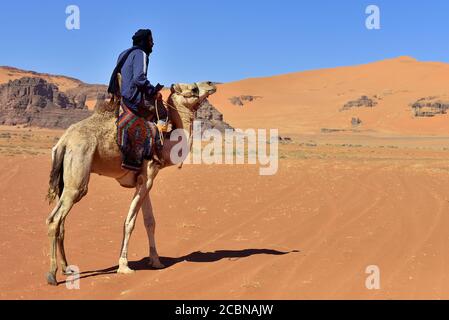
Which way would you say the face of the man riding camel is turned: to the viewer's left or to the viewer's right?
to the viewer's right

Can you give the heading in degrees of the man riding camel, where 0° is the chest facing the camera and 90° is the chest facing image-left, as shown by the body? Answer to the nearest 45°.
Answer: approximately 270°

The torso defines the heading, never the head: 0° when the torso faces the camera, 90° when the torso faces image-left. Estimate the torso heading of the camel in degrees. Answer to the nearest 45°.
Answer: approximately 270°
